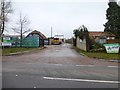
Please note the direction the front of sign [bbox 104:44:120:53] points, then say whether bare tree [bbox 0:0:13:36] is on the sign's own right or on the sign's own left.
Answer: on the sign's own right

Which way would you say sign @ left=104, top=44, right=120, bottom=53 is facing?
toward the camera
